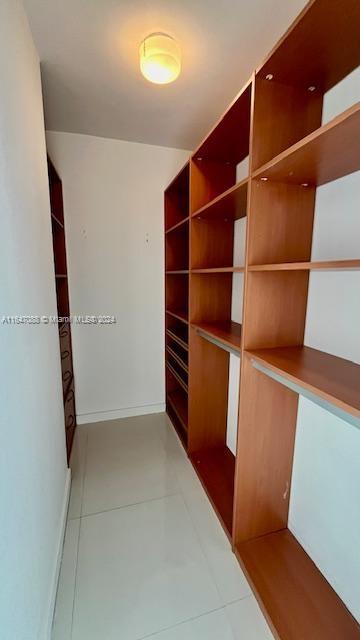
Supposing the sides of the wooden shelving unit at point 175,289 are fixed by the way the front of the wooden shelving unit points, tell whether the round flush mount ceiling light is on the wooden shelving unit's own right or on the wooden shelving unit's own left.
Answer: on the wooden shelving unit's own left

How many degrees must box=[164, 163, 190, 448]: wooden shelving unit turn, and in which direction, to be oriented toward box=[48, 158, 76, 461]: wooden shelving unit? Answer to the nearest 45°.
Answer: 0° — it already faces it

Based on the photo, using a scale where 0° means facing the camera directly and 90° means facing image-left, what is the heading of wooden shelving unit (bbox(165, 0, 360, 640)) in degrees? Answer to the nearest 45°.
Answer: approximately 90°
